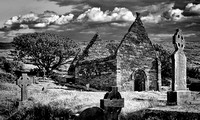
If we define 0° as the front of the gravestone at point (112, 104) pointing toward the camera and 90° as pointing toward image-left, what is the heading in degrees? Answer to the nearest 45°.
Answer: approximately 0°

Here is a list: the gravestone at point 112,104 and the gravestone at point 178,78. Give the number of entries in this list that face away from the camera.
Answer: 0

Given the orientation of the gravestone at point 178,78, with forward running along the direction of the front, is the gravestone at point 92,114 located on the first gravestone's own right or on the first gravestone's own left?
on the first gravestone's own right

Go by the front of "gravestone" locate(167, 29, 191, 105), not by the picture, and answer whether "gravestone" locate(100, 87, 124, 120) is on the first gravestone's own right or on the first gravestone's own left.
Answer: on the first gravestone's own right

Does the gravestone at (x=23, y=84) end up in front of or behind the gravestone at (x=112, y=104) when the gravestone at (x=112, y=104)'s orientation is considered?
behind

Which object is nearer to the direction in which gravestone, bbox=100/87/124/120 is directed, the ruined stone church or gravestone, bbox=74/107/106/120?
the gravestone

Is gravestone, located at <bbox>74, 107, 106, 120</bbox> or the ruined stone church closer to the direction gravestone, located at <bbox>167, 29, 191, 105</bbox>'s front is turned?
the gravestone

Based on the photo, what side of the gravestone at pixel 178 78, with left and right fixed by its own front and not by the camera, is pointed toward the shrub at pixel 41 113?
right

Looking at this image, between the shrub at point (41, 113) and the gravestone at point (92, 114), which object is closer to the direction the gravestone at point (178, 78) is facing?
the gravestone

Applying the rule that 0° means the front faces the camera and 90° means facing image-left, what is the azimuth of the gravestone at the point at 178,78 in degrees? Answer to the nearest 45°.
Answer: approximately 315°

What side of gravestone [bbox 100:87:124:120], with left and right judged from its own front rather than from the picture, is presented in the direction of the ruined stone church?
back
